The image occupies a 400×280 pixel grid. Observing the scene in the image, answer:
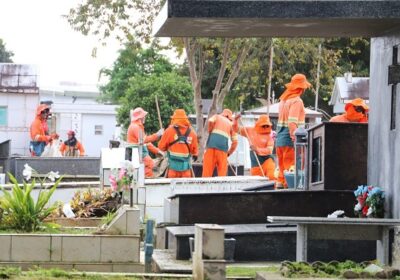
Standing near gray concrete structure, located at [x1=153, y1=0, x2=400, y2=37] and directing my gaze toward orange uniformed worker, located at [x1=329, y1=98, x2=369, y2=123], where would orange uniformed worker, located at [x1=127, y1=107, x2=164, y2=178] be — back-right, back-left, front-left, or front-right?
front-left

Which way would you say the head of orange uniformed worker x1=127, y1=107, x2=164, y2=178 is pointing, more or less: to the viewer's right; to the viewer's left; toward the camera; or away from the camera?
to the viewer's right

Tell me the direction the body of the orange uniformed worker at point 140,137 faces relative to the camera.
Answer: to the viewer's right

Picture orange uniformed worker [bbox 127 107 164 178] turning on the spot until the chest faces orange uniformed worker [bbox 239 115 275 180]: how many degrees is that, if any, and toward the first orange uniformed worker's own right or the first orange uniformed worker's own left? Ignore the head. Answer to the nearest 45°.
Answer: approximately 45° to the first orange uniformed worker's own right

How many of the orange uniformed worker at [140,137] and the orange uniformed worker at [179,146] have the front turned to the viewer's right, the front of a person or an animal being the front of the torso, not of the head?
1

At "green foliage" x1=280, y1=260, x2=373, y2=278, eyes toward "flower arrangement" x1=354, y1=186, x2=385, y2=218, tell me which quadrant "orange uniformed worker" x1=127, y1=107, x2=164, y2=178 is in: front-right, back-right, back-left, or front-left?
front-left

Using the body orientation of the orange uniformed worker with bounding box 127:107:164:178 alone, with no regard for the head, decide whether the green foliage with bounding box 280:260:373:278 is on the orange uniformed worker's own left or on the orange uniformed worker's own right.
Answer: on the orange uniformed worker's own right

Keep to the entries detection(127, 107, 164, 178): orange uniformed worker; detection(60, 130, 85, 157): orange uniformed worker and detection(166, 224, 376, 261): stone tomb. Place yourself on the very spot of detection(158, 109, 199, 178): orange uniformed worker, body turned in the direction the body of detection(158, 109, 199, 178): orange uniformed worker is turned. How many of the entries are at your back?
1
